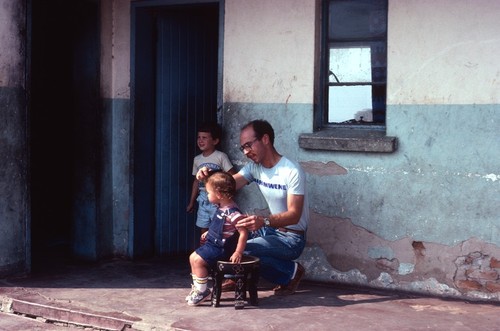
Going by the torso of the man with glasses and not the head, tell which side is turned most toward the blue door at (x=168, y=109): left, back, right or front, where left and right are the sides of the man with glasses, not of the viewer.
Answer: right

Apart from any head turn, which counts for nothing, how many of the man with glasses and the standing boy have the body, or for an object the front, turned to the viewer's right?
0

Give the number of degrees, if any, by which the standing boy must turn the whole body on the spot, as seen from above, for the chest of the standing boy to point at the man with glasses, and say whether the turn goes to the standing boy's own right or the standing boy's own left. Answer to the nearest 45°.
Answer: approximately 90° to the standing boy's own left

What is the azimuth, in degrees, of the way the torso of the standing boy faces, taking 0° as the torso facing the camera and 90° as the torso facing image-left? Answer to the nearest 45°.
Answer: approximately 45°

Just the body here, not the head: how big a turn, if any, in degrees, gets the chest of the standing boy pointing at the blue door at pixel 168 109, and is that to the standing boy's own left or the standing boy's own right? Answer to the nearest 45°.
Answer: approximately 90° to the standing boy's own right

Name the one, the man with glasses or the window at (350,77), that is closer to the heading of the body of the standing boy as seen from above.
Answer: the man with glasses

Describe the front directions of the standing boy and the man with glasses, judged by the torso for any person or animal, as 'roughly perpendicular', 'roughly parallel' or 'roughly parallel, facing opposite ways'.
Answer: roughly parallel

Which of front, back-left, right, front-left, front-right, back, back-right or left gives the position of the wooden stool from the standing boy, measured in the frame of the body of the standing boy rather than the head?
front-left

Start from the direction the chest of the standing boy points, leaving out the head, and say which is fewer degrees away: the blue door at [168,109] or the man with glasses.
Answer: the man with glasses

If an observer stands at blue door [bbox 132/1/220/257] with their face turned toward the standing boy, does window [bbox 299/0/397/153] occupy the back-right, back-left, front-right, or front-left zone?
front-left

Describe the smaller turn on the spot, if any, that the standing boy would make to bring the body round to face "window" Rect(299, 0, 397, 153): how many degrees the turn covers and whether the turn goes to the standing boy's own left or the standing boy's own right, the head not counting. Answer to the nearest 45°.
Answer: approximately 135° to the standing boy's own left
